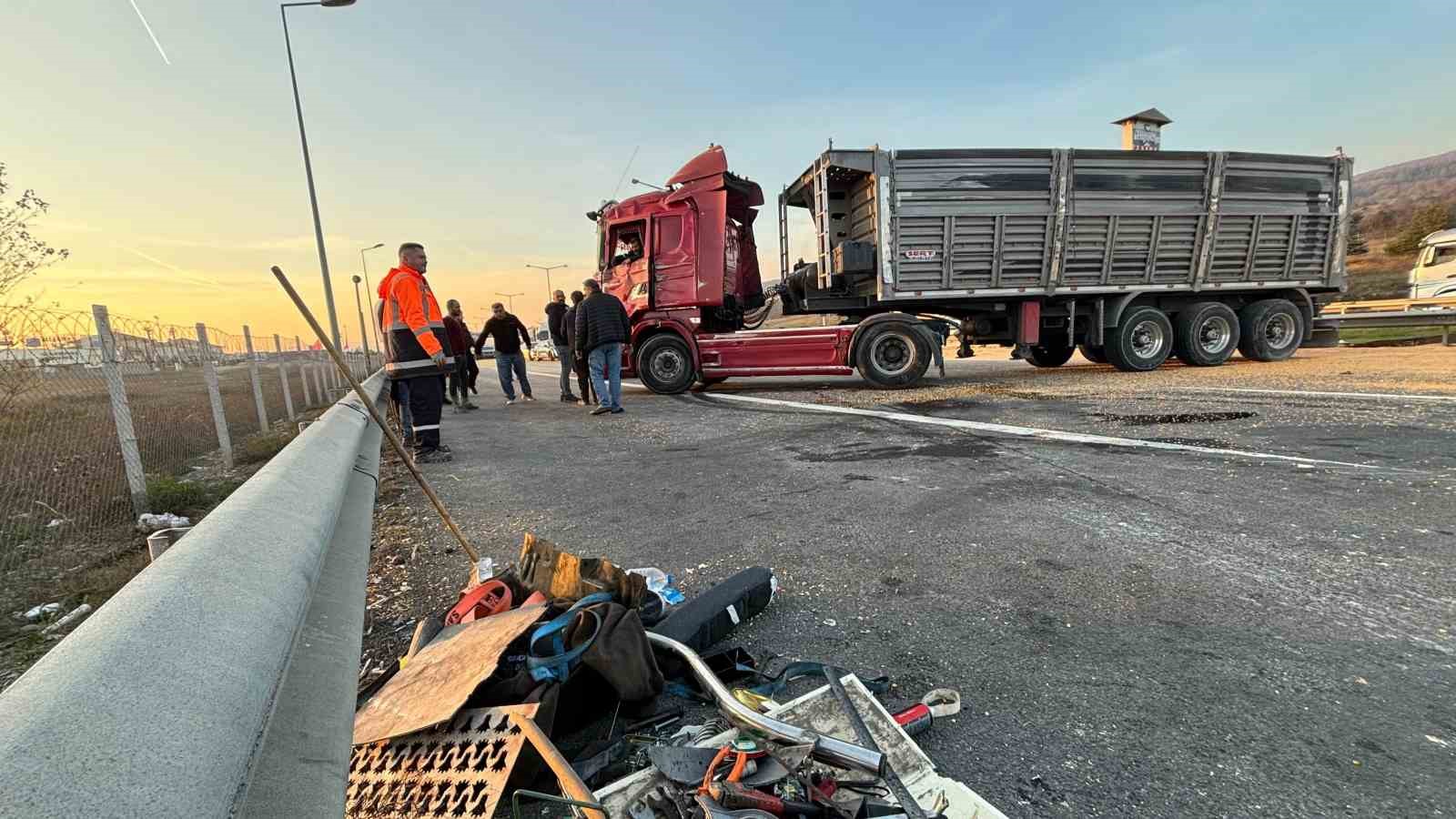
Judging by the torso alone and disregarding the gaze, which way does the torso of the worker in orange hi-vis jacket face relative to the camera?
to the viewer's right

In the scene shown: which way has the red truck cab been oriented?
to the viewer's left

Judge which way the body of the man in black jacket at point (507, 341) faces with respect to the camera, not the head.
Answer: toward the camera

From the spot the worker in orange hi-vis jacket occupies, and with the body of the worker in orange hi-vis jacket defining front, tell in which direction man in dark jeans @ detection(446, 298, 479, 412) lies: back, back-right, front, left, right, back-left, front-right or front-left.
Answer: left

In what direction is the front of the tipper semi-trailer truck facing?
to the viewer's left

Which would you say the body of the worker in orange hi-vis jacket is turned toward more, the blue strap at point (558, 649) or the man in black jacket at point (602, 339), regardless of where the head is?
the man in black jacket

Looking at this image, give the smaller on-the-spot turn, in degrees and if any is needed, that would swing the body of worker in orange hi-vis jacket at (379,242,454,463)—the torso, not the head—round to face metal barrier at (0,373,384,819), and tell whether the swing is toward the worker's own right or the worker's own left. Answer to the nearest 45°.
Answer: approximately 90° to the worker's own right

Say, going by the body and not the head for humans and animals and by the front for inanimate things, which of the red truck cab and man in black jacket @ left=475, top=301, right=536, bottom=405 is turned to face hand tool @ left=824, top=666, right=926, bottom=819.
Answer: the man in black jacket

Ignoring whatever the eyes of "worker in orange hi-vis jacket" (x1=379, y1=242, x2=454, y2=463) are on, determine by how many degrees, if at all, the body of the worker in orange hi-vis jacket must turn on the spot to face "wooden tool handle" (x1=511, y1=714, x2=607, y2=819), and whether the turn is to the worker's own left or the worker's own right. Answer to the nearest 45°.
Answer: approximately 90° to the worker's own right

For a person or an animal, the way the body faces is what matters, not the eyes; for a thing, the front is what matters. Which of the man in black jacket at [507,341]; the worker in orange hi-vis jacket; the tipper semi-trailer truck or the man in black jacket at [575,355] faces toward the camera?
the man in black jacket at [507,341]

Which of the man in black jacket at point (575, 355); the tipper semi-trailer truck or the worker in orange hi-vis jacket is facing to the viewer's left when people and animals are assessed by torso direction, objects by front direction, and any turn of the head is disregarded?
the tipper semi-trailer truck

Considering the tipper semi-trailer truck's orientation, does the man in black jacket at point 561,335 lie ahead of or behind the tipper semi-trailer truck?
ahead

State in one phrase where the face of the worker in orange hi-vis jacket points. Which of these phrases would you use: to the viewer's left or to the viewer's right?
to the viewer's right

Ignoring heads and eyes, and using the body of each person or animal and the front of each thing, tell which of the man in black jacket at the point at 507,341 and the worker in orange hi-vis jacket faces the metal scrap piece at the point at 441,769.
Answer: the man in black jacket

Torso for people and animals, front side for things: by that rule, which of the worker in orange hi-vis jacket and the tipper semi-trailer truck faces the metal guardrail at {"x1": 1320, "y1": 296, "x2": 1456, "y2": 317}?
the worker in orange hi-vis jacket

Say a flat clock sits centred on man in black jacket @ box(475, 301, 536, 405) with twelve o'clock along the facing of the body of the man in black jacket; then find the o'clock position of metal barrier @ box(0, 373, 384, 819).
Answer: The metal barrier is roughly at 12 o'clock from the man in black jacket.
